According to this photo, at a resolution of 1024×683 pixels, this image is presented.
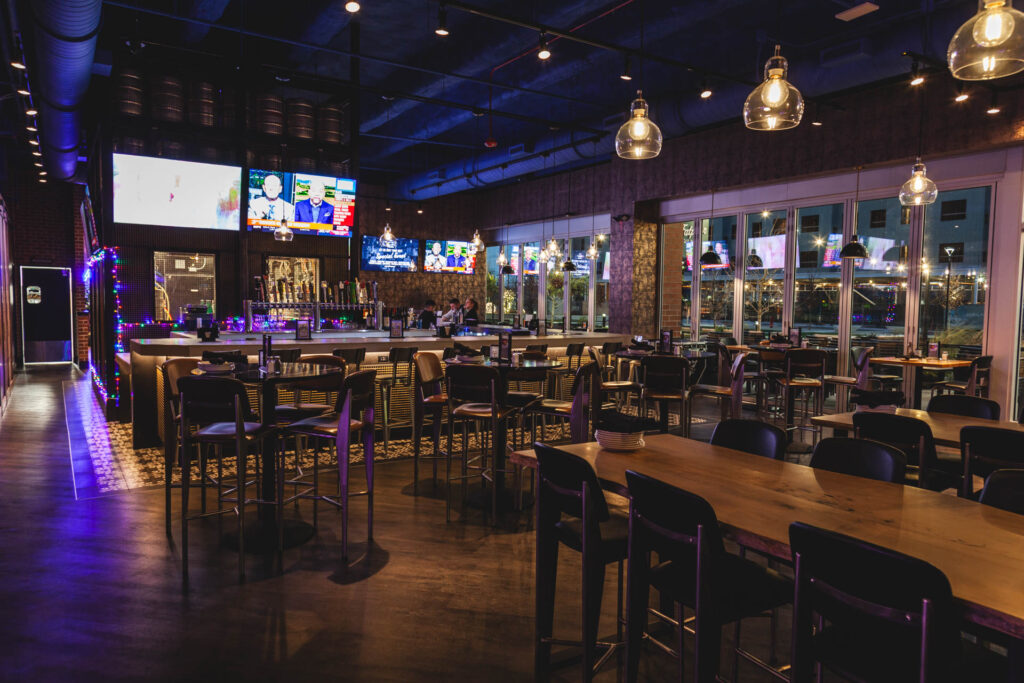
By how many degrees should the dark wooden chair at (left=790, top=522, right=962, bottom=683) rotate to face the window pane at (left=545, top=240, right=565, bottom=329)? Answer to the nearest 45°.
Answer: approximately 90° to its left

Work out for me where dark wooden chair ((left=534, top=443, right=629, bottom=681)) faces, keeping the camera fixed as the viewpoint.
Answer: facing away from the viewer and to the right of the viewer

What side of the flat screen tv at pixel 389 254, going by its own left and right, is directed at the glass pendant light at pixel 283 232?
front

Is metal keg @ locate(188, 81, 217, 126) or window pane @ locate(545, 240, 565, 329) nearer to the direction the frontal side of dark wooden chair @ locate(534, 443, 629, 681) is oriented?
the window pane

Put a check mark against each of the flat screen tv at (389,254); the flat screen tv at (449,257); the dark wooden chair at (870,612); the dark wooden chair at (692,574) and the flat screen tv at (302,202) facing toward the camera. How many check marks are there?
3

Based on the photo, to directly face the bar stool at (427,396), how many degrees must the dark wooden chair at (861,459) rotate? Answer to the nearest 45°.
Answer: approximately 90° to its right

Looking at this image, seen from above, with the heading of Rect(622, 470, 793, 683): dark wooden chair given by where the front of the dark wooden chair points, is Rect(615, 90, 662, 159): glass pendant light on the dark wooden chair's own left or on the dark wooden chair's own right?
on the dark wooden chair's own left

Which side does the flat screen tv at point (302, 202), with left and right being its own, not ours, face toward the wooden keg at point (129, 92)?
right

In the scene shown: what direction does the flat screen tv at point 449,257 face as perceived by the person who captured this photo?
facing the viewer

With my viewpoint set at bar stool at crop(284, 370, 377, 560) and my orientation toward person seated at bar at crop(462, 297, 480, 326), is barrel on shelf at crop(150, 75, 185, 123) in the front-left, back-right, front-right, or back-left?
front-left

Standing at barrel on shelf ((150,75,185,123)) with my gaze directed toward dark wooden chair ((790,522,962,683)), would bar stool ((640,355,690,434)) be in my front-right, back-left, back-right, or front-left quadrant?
front-left

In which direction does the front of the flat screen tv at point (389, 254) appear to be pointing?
toward the camera

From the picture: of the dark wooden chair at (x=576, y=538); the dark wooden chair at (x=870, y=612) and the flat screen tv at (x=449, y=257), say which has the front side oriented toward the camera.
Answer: the flat screen tv

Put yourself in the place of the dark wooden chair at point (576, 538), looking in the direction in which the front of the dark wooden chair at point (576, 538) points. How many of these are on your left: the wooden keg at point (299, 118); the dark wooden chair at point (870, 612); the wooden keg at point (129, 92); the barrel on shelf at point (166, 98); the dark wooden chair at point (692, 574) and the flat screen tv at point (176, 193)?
4

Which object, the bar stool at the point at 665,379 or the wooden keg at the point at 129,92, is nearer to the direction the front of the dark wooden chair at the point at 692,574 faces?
the bar stool
